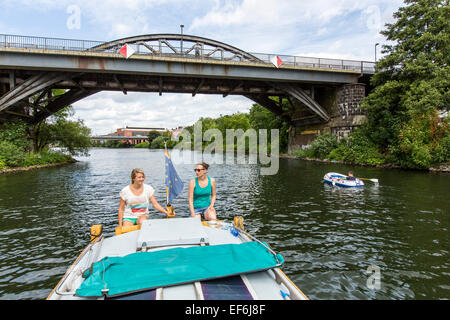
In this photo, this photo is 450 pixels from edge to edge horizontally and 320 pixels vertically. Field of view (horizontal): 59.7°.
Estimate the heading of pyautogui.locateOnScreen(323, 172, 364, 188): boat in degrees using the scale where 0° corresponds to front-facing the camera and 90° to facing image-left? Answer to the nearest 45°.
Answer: approximately 90°

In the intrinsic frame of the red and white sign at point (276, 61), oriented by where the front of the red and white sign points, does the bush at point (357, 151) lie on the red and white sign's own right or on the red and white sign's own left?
on the red and white sign's own left

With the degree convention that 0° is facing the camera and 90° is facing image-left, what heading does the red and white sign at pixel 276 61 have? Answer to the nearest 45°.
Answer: approximately 0°

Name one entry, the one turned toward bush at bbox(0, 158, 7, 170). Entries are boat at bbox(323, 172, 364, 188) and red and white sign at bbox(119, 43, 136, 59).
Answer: the boat

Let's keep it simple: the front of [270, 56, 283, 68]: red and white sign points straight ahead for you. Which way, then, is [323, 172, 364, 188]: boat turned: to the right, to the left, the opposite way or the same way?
to the right

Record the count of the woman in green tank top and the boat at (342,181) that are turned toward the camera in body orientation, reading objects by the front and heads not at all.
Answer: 1

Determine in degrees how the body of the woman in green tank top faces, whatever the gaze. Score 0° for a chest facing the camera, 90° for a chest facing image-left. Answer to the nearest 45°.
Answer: approximately 0°

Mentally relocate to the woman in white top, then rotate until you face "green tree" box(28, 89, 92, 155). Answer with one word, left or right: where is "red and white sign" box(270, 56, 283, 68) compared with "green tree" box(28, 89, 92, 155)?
right

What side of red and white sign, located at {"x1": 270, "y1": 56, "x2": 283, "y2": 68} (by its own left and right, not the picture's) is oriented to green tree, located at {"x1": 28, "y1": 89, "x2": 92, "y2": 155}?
right

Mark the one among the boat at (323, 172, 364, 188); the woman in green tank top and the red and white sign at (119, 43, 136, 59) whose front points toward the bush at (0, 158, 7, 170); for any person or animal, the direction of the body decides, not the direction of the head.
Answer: the boat
